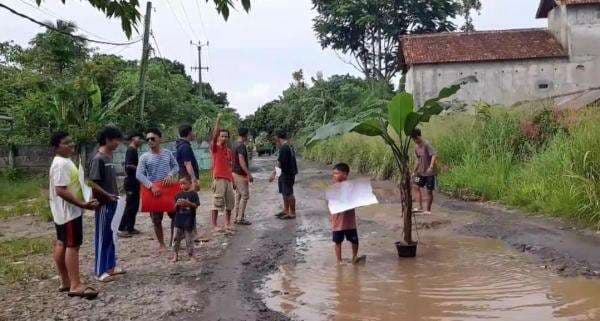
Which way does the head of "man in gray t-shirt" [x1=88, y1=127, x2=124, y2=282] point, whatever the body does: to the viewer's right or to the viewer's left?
to the viewer's right

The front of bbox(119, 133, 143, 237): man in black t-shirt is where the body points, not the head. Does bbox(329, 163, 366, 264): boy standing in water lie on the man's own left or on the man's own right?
on the man's own right

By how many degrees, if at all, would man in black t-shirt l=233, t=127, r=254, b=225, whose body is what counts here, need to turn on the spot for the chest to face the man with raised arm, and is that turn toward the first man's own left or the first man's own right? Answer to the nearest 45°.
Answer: approximately 135° to the first man's own right

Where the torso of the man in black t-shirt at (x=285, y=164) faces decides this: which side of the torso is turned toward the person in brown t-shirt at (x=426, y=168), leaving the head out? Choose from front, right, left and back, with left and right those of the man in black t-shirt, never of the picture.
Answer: back

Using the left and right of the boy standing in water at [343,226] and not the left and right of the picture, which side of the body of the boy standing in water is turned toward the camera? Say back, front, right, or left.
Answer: front

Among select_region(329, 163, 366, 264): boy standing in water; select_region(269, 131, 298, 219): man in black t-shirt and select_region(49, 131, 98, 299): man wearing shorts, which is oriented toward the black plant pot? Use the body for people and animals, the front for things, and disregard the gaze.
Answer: the man wearing shorts

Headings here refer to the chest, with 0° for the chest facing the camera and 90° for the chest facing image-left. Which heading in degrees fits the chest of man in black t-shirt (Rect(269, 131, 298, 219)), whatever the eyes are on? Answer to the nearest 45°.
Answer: approximately 90°

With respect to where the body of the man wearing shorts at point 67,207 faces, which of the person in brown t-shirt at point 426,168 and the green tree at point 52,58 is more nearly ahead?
the person in brown t-shirt

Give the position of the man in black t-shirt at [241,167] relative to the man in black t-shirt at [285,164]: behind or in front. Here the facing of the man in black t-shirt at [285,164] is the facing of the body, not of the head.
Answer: in front

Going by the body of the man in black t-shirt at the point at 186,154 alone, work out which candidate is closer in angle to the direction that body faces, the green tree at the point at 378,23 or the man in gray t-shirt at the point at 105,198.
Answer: the green tree

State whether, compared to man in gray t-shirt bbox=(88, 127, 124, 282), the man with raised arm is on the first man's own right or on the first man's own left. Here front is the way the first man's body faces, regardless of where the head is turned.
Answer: on the first man's own left

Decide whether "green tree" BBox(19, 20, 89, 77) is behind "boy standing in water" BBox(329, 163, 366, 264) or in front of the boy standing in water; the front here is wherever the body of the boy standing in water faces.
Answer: behind
